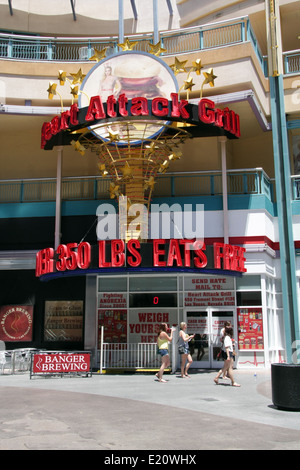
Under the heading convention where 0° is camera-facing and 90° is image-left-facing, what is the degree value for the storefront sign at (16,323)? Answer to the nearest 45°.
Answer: approximately 0°

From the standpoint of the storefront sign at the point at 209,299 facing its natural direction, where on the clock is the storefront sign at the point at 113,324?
the storefront sign at the point at 113,324 is roughly at 3 o'clock from the storefront sign at the point at 209,299.

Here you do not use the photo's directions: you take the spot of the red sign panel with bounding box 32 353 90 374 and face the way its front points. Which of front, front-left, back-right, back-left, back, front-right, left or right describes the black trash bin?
front-left

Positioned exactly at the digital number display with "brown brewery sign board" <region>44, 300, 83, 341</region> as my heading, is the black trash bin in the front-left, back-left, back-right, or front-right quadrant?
back-left

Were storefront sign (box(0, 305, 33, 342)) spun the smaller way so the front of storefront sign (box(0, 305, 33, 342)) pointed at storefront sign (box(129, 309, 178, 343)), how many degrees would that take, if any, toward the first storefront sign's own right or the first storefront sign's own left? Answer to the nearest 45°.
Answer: approximately 45° to the first storefront sign's own left

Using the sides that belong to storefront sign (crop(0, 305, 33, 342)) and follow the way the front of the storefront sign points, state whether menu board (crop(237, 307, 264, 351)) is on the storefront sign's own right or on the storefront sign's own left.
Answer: on the storefront sign's own left

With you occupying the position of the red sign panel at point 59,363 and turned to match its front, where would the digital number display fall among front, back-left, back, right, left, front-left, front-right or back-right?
back-left

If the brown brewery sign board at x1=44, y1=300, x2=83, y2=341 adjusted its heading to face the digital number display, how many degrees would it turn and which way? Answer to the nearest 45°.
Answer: approximately 45° to its left

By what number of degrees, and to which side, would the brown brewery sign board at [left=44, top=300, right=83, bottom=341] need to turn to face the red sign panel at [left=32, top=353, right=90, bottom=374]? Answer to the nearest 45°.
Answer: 0° — it already faces it
